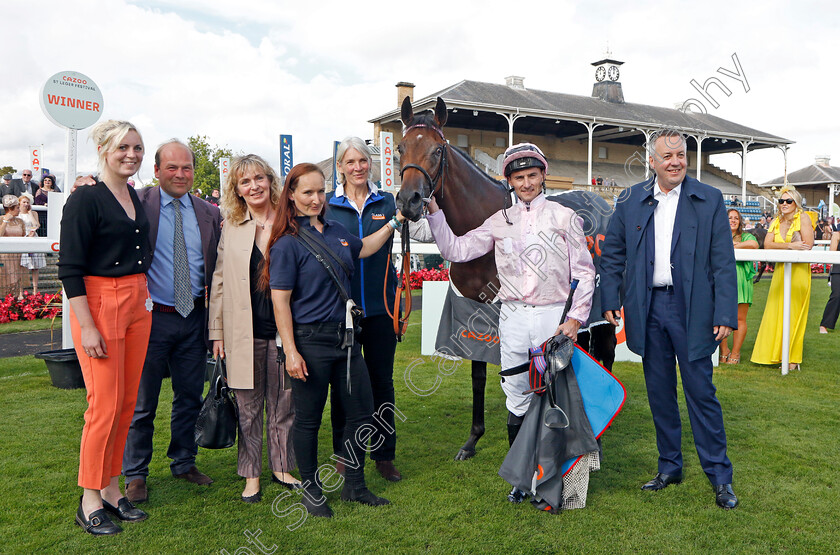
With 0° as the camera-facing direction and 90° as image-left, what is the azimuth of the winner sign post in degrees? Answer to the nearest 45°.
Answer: approximately 0°

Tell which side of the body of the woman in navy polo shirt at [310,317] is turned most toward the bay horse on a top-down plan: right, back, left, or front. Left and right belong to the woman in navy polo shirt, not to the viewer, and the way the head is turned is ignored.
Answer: left

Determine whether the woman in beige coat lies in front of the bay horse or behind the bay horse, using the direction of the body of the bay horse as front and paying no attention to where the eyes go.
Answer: in front

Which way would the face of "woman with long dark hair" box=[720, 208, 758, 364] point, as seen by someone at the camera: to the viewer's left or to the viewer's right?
to the viewer's left

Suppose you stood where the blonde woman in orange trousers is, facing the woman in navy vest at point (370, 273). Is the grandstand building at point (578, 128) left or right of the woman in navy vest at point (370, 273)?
left

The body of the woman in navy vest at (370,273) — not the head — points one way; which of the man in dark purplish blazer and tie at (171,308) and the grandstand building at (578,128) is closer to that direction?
the man in dark purplish blazer and tie

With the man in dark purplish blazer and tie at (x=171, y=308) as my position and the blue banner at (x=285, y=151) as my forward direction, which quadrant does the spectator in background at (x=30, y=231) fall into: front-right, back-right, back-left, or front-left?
front-left

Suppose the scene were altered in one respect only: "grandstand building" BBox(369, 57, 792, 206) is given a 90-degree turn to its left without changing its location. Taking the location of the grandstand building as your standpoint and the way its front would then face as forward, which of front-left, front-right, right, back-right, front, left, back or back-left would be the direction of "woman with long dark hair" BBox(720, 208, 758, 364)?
back-right

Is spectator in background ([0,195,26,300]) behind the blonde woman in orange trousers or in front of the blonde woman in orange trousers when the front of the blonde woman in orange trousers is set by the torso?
behind

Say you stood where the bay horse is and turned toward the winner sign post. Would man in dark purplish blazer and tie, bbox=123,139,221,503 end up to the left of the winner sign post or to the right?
left

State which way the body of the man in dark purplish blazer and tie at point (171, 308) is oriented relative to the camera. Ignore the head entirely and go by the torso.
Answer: toward the camera

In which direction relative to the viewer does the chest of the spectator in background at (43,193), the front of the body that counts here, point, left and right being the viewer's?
facing the viewer

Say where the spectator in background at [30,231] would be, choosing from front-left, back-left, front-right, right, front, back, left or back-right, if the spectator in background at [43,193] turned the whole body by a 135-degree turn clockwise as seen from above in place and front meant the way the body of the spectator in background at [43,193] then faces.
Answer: back-left
